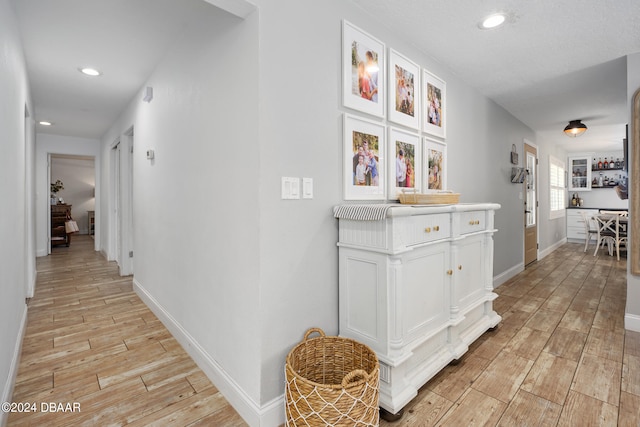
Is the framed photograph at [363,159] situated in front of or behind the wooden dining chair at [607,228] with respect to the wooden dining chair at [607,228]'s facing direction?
behind

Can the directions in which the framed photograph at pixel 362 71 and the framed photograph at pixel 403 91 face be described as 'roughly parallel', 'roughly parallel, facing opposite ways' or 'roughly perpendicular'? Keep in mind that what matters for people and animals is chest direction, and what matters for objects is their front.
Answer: roughly parallel

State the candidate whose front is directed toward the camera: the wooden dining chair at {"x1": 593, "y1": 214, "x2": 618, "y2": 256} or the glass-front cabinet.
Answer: the glass-front cabinet

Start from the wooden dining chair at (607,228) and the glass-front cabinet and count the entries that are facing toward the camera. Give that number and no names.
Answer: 1

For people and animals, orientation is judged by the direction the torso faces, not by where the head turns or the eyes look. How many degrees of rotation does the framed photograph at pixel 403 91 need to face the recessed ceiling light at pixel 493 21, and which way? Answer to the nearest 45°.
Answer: approximately 45° to its left

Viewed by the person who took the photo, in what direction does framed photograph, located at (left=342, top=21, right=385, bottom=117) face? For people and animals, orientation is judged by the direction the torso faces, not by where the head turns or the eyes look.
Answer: facing the viewer and to the right of the viewer

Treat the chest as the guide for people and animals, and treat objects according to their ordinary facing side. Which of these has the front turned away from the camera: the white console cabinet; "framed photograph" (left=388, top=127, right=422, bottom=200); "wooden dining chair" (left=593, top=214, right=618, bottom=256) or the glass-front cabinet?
the wooden dining chair

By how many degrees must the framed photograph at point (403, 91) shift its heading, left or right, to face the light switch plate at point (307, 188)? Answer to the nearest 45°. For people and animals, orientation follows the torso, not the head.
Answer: approximately 90° to its right

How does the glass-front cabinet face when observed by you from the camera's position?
facing the viewer

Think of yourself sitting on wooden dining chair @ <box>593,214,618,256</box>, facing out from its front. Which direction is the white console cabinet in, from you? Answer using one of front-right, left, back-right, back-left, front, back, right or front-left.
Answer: back

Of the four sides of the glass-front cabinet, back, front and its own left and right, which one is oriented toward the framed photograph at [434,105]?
front

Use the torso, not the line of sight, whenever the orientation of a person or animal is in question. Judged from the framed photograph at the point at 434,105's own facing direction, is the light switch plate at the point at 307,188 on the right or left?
on its right

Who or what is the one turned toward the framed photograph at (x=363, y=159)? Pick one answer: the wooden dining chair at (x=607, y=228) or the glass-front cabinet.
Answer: the glass-front cabinet

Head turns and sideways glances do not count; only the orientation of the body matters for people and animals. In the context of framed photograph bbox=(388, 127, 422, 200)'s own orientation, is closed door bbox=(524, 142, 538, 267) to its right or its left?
on its left
